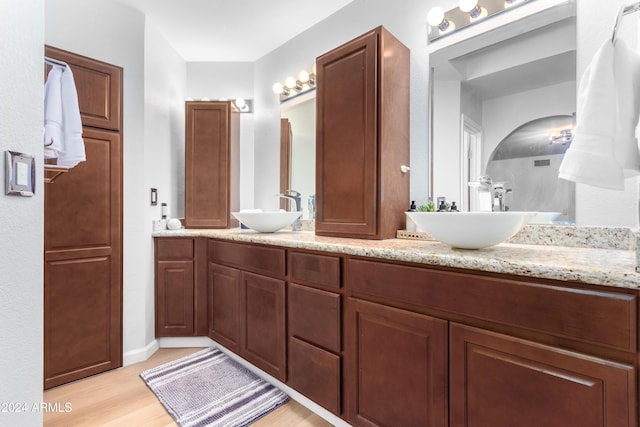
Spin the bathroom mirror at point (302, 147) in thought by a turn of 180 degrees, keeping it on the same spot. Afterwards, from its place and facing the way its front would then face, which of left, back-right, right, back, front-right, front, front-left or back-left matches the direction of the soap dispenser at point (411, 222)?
right

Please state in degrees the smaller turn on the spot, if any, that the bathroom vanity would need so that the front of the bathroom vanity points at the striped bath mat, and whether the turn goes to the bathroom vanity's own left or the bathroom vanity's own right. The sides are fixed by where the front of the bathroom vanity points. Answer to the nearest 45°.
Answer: approximately 45° to the bathroom vanity's own right

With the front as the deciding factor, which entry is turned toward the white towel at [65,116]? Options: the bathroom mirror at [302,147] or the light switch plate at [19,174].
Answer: the bathroom mirror

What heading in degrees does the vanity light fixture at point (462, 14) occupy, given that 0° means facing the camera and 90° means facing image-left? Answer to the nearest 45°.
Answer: approximately 45°

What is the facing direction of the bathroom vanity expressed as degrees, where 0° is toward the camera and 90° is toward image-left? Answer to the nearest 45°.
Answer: approximately 45°

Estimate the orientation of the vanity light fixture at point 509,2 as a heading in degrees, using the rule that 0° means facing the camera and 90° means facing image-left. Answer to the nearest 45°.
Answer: approximately 45°

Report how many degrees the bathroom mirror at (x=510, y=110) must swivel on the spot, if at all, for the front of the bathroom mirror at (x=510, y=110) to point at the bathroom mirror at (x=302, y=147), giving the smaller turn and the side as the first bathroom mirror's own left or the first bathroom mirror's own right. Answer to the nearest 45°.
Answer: approximately 45° to the first bathroom mirror's own right

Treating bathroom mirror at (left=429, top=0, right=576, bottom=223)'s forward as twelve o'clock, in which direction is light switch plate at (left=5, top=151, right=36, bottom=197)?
The light switch plate is roughly at 12 o'clock from the bathroom mirror.

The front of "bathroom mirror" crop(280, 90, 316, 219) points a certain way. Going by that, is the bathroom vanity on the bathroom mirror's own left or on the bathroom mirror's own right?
on the bathroom mirror's own left
